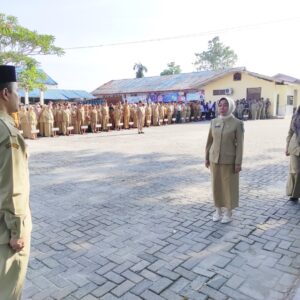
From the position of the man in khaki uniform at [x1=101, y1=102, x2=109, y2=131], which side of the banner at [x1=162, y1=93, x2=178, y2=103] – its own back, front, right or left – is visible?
front

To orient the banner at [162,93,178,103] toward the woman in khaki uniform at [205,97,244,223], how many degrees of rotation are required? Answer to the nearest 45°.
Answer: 0° — it already faces them

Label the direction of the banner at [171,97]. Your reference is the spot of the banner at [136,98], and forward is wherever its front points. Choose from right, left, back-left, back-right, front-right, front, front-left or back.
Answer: front-left

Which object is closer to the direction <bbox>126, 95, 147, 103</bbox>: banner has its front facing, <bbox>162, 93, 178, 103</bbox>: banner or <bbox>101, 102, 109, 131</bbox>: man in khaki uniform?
the man in khaki uniform

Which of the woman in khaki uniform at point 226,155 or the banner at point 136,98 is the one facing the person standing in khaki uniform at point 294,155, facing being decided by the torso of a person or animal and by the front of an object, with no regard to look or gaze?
the banner

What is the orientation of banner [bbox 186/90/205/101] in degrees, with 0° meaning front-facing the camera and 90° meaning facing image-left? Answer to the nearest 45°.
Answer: approximately 0°

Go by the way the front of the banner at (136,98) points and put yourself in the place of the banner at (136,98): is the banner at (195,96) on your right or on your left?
on your left

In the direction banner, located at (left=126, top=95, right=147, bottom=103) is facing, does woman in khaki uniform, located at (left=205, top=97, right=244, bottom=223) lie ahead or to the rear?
ahead

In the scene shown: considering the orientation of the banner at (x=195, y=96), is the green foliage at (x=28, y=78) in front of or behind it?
in front

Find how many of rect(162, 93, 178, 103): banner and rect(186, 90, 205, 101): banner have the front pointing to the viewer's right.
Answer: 0

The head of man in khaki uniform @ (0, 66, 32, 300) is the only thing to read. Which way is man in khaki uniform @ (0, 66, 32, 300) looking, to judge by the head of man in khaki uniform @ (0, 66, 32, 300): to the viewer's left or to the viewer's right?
to the viewer's right

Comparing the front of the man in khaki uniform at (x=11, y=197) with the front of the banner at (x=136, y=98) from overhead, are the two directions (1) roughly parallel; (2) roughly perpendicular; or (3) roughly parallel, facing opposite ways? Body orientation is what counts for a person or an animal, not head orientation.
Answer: roughly perpendicular

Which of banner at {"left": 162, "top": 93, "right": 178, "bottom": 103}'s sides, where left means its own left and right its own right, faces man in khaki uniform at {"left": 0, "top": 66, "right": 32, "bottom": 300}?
front

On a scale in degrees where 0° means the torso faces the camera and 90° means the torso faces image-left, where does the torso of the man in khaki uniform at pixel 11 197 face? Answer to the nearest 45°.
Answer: approximately 270°
